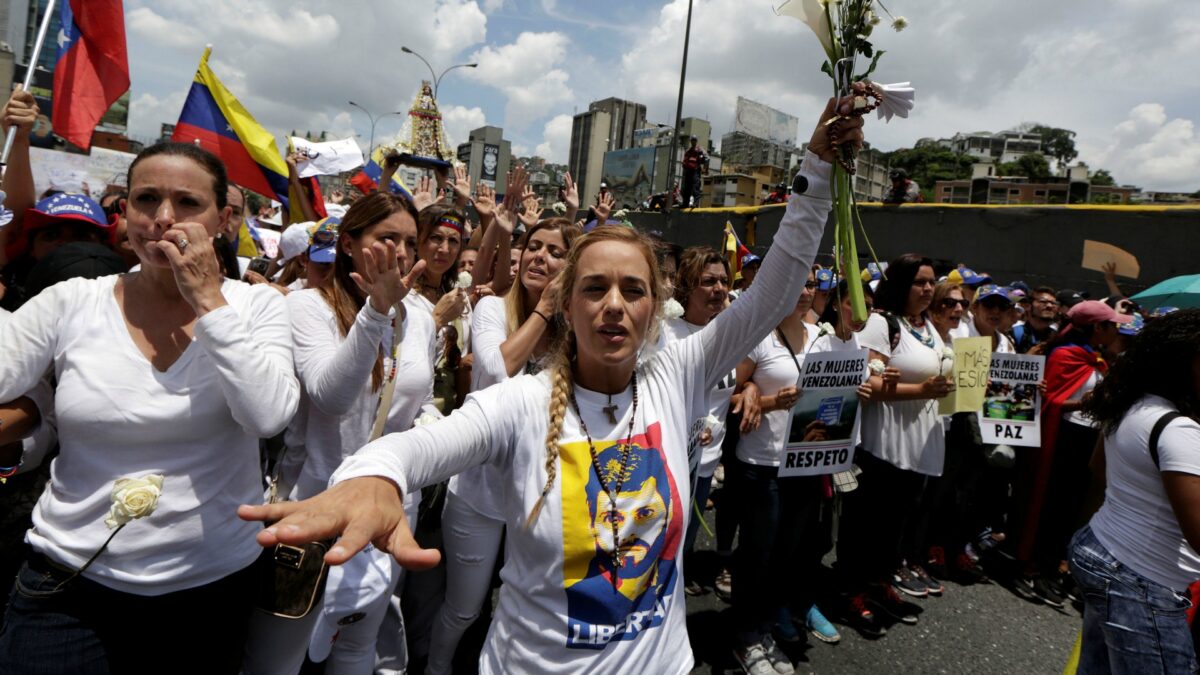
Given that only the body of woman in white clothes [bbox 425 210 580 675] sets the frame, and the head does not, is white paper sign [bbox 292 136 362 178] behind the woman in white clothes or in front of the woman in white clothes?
behind

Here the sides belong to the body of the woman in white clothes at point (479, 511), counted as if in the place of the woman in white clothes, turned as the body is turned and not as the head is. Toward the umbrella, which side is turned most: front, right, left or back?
left

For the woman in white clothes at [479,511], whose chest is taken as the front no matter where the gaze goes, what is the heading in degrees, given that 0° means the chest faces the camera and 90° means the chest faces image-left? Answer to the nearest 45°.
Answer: approximately 315°

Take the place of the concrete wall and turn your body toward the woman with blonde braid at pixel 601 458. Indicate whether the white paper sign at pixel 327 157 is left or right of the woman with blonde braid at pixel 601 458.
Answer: right
